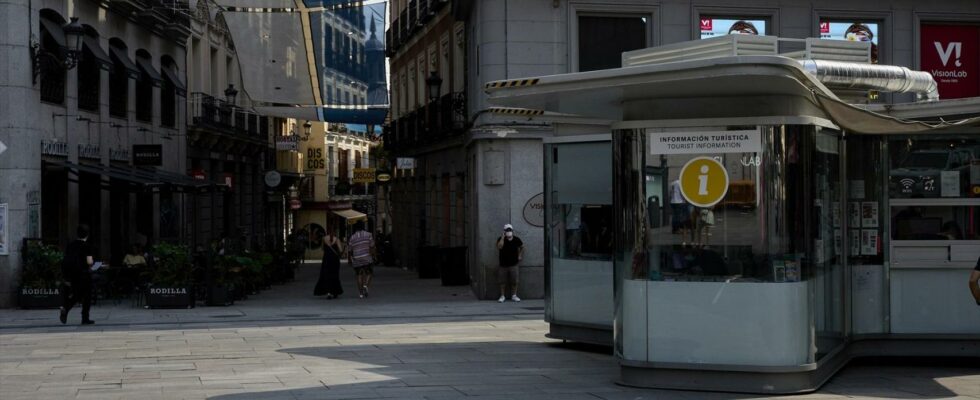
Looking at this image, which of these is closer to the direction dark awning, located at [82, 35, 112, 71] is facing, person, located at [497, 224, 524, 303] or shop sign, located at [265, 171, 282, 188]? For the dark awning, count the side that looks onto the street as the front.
the person

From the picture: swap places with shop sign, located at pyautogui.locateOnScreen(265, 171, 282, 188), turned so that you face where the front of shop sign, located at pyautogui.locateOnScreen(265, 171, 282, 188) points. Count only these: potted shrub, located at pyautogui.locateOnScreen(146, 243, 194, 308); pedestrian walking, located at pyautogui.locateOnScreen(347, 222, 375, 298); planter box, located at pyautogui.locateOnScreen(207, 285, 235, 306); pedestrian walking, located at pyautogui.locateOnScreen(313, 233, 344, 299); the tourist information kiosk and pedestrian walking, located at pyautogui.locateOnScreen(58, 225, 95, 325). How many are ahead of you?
6

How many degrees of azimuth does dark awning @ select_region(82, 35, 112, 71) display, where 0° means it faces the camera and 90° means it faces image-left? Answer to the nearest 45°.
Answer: approximately 315°

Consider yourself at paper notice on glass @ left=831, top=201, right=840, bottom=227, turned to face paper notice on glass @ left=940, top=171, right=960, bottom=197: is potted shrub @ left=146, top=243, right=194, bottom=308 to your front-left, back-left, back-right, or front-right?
back-left

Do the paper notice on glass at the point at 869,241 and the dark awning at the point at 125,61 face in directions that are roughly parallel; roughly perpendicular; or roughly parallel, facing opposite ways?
roughly perpendicular

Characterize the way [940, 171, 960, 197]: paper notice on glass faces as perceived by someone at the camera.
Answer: facing the viewer

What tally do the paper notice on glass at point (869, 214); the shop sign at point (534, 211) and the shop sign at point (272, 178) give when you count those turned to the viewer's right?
0

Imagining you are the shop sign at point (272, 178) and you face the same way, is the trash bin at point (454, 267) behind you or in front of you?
in front
